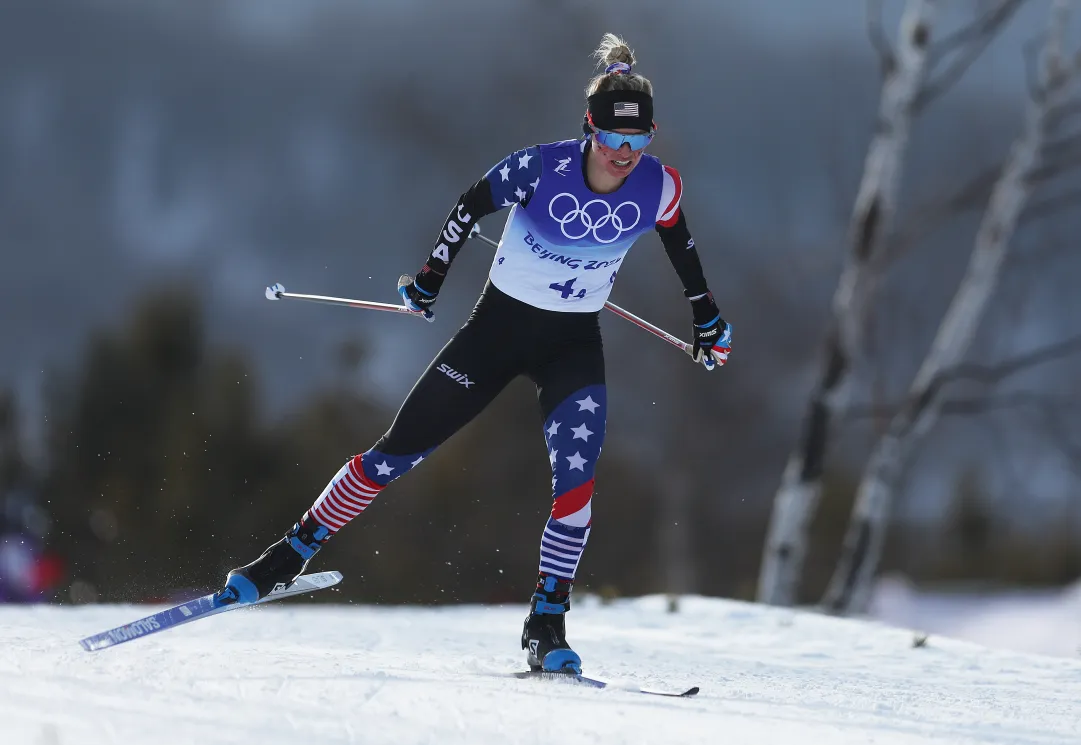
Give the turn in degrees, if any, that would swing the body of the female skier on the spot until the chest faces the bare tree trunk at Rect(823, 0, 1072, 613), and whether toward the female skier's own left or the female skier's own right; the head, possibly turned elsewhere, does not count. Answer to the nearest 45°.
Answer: approximately 135° to the female skier's own left

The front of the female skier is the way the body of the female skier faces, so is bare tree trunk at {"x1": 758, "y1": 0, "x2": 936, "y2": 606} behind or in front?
behind

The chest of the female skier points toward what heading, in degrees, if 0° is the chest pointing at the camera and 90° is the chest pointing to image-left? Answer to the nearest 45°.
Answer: approximately 0°
